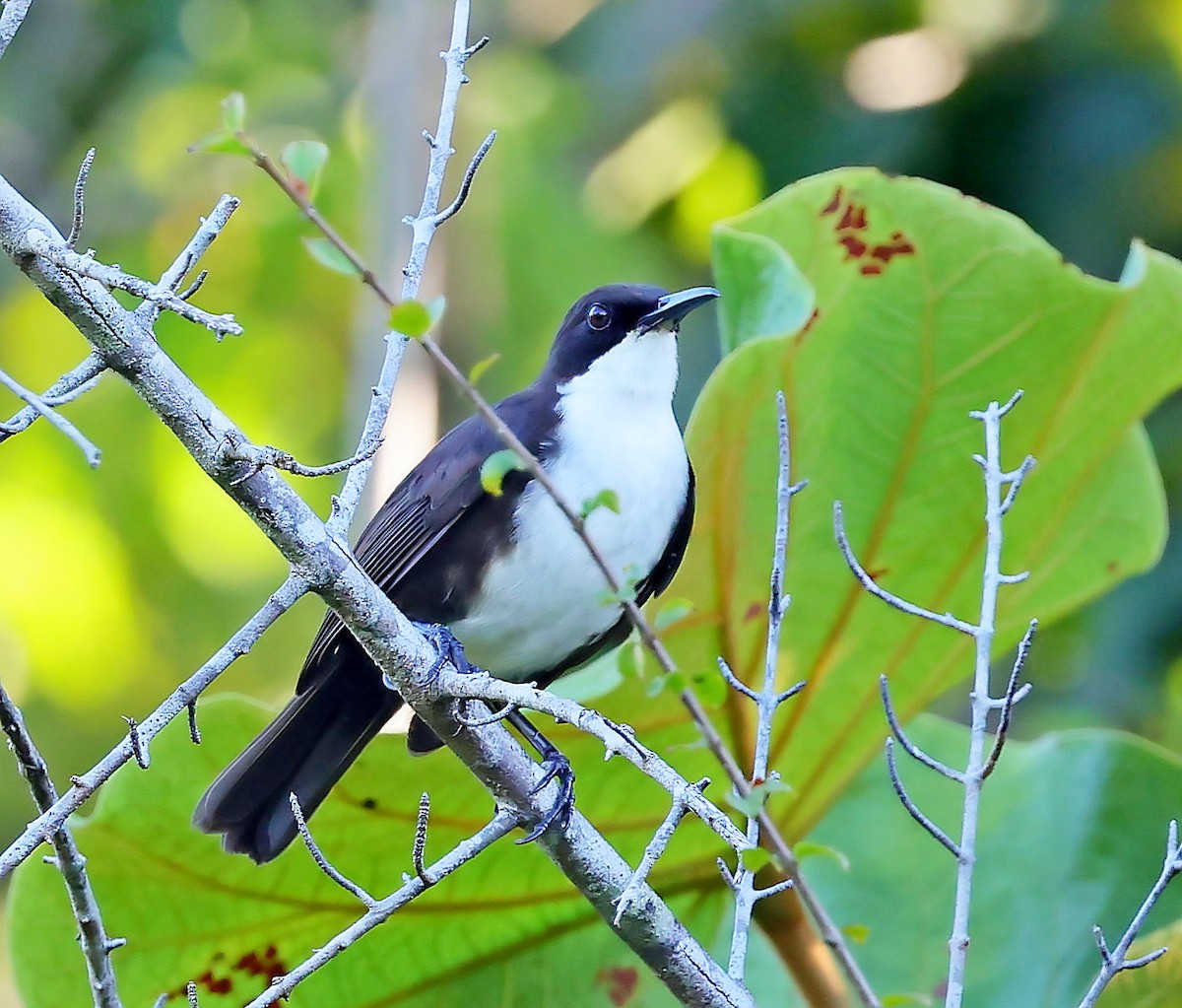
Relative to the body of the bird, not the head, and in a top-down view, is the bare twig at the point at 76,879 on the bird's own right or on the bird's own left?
on the bird's own right

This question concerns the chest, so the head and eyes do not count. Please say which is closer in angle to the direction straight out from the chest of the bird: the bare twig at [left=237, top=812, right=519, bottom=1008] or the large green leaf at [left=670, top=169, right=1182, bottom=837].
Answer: the large green leaf

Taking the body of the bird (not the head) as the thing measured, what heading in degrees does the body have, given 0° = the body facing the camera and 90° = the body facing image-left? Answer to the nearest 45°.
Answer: approximately 315°
